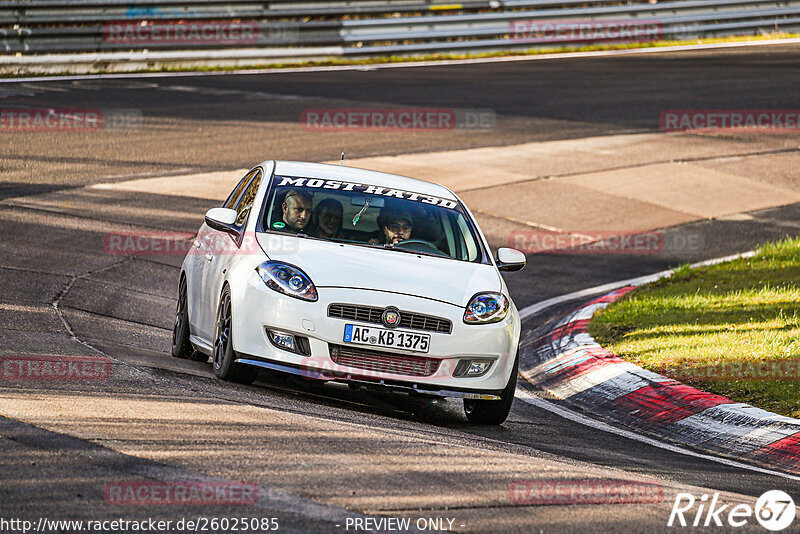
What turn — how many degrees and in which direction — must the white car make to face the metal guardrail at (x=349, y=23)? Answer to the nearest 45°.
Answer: approximately 180°

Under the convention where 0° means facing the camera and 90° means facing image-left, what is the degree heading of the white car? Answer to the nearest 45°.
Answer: approximately 0°

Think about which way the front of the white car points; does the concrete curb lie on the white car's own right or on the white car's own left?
on the white car's own left
